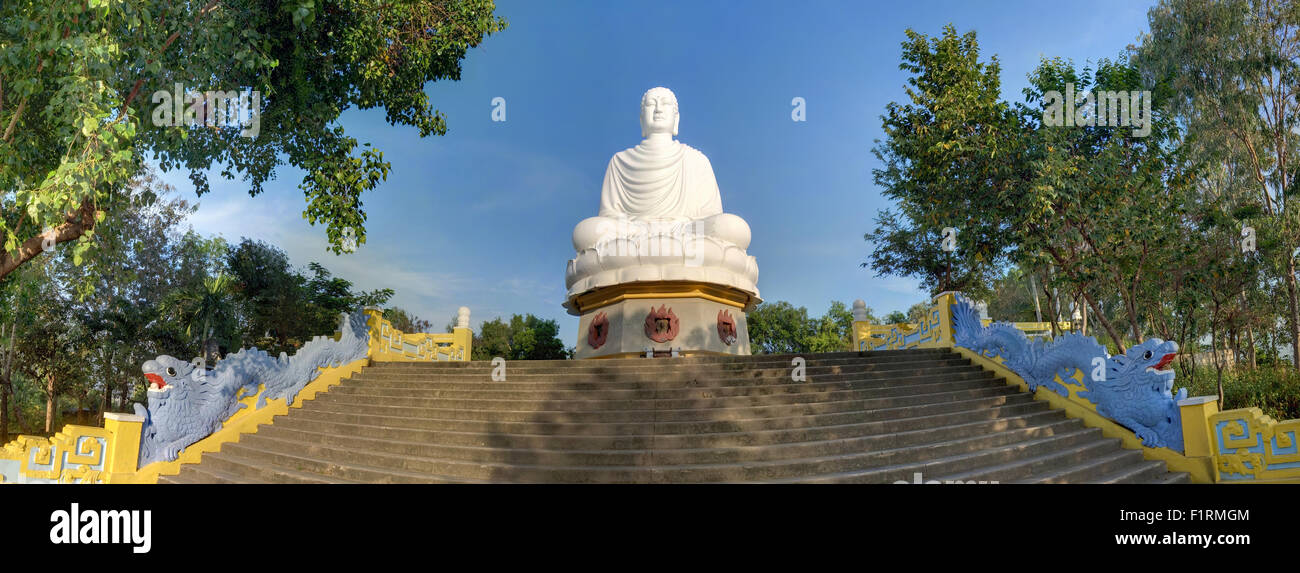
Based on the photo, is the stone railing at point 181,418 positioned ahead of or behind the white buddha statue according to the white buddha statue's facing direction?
ahead

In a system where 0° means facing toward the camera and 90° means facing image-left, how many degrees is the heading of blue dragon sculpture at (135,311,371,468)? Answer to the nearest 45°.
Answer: approximately 90°

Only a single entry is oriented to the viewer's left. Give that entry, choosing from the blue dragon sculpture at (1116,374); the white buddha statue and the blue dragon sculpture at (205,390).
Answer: the blue dragon sculpture at (205,390)

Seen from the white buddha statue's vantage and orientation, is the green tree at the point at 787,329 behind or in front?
behind

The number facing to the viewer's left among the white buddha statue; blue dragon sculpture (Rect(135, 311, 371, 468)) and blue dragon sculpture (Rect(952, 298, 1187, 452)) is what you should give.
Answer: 1

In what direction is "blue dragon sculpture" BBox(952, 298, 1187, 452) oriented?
to the viewer's right

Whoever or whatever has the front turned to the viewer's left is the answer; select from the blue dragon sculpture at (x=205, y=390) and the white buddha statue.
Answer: the blue dragon sculpture

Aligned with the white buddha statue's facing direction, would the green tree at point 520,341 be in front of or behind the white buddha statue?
behind

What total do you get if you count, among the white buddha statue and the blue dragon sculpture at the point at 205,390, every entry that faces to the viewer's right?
0

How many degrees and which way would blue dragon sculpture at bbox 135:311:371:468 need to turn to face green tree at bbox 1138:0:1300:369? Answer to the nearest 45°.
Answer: approximately 180°

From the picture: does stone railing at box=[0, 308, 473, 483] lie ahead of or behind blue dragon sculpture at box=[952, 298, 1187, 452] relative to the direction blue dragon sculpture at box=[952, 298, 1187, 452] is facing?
behind

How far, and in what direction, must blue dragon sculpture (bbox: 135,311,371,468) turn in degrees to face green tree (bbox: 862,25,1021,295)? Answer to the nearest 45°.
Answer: approximately 180°

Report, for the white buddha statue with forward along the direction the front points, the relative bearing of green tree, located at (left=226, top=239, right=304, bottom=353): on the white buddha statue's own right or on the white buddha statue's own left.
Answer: on the white buddha statue's own right
